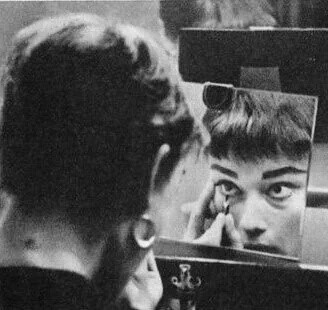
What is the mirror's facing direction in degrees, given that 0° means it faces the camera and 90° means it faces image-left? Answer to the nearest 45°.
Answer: approximately 0°
